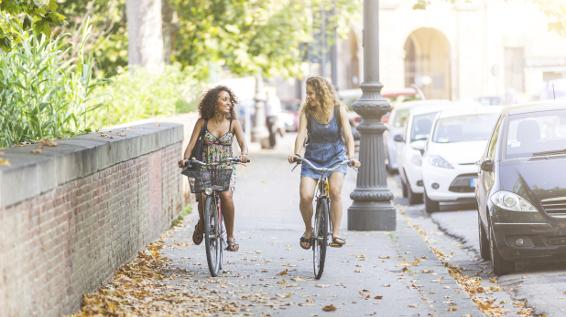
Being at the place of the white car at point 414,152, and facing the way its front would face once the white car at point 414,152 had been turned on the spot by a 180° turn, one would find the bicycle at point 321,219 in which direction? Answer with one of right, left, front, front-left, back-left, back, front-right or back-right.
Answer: back-left

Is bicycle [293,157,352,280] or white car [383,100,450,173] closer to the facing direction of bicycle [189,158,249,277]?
the bicycle

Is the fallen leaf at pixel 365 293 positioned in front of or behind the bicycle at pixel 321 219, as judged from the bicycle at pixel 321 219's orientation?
in front

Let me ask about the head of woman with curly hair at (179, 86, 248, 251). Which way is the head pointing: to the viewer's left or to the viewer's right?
to the viewer's right

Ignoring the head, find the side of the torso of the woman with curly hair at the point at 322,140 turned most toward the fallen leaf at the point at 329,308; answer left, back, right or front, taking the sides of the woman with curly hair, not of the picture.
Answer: front

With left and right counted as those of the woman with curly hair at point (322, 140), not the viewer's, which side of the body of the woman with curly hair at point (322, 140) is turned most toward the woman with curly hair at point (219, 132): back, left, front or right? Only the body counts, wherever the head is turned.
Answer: right

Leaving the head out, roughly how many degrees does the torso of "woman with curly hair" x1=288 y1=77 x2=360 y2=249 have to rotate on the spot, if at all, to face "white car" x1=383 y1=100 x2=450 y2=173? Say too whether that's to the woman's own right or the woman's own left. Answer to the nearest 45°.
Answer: approximately 180°

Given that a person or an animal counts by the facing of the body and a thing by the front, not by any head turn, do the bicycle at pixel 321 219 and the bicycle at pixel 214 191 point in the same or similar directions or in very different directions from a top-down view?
same or similar directions

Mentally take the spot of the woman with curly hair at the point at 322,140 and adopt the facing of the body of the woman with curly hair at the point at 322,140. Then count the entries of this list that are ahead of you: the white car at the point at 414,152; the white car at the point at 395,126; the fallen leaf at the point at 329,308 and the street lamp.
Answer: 1

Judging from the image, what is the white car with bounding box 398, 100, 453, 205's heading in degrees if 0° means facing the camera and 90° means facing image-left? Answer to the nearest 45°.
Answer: approximately 315°

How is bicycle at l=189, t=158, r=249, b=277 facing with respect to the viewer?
toward the camera

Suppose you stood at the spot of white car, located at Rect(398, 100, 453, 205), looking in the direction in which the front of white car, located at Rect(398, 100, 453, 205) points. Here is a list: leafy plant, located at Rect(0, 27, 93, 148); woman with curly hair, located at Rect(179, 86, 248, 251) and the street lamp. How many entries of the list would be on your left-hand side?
0

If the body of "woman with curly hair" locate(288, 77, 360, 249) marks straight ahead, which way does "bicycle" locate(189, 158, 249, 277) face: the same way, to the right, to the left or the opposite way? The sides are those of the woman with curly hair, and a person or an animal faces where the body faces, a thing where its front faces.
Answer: the same way

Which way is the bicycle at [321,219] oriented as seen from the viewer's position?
toward the camera

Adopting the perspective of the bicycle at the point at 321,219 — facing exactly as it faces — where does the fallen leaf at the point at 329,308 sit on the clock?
The fallen leaf is roughly at 12 o'clock from the bicycle.

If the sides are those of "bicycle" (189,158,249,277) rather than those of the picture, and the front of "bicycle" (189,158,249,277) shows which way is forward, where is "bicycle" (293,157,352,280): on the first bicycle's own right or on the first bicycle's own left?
on the first bicycle's own left
